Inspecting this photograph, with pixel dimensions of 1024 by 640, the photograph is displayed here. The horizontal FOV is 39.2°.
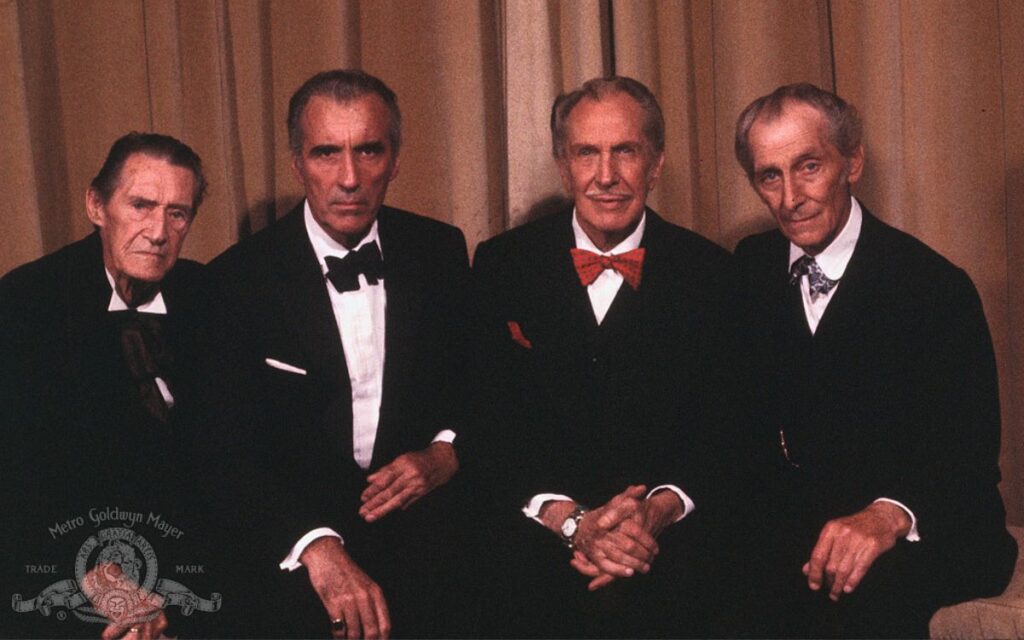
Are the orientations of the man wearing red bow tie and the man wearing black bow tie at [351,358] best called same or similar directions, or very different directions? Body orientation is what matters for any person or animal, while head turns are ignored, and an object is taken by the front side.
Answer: same or similar directions

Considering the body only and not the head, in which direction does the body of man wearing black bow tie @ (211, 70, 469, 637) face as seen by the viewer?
toward the camera

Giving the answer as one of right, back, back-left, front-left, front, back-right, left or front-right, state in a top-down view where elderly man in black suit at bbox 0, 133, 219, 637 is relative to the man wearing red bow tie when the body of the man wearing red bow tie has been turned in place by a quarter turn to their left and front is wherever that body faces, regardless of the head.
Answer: back

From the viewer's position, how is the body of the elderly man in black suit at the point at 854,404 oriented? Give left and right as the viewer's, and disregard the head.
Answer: facing the viewer and to the left of the viewer

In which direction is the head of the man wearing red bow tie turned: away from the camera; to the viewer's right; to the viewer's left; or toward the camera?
toward the camera

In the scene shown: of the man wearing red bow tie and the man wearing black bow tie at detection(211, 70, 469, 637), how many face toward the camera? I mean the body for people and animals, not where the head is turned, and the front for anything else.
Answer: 2

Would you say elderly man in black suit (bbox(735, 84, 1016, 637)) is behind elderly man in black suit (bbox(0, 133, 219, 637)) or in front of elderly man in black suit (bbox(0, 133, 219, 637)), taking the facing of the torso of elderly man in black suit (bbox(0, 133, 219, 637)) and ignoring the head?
in front

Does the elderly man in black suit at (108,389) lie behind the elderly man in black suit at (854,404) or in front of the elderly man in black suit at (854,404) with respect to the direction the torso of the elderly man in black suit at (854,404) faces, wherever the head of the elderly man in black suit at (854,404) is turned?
in front

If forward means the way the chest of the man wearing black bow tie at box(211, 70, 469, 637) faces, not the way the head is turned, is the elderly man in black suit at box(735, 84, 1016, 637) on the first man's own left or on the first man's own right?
on the first man's own left

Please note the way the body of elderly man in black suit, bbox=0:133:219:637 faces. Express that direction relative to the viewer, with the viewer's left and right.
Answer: facing the viewer and to the right of the viewer
